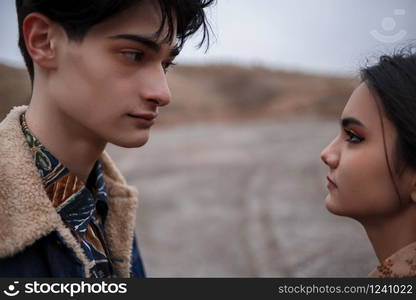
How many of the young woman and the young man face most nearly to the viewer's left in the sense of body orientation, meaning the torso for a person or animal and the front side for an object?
1

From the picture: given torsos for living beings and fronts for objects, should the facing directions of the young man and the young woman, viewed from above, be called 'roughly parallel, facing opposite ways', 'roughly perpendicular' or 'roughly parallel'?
roughly parallel, facing opposite ways

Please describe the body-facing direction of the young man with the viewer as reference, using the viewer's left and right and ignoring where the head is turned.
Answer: facing the viewer and to the right of the viewer

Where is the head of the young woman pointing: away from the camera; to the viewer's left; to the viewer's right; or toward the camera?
to the viewer's left

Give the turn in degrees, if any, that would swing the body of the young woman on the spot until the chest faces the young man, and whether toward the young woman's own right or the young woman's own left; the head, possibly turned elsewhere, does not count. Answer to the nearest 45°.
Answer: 0° — they already face them

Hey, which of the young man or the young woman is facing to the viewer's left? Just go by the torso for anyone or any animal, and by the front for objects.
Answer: the young woman

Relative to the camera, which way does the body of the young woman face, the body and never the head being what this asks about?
to the viewer's left

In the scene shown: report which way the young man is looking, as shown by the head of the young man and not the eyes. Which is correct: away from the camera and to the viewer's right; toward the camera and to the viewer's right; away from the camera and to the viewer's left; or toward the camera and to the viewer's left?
toward the camera and to the viewer's right

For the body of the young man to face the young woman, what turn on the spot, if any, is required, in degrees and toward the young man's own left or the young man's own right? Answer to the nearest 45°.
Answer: approximately 45° to the young man's own left
